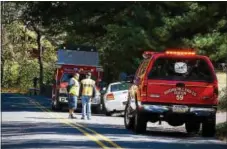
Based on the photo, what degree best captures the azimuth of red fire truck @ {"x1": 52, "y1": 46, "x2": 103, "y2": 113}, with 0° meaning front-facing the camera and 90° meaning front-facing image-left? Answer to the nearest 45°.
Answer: approximately 0°

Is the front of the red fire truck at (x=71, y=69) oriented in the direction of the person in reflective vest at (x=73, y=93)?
yes
